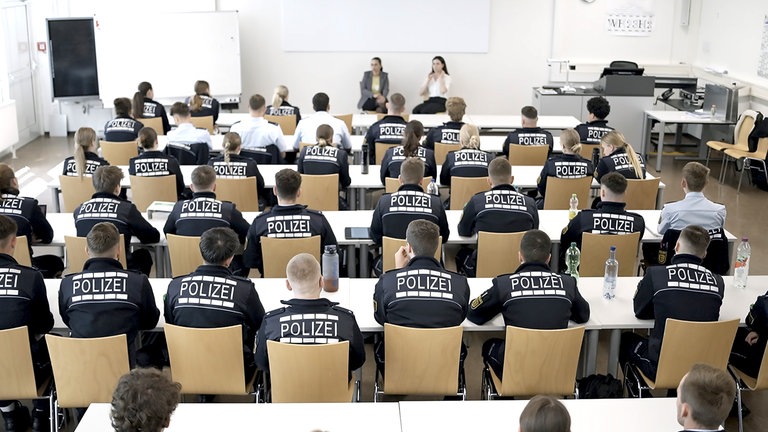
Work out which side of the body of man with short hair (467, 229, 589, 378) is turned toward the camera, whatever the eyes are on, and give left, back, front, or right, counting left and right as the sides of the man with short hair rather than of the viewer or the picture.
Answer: back

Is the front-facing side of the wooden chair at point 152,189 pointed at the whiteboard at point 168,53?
yes

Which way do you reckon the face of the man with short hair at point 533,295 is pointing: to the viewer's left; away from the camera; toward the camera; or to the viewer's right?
away from the camera

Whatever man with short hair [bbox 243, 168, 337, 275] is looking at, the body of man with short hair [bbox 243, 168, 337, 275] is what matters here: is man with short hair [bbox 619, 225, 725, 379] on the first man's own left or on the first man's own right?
on the first man's own right

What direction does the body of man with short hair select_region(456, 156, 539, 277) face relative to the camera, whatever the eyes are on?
away from the camera

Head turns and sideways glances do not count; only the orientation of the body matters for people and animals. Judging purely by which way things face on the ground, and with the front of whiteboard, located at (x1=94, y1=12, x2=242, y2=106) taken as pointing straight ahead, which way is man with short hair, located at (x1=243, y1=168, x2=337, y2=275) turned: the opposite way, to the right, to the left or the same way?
the opposite way

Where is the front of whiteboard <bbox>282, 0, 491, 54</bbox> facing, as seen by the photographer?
facing the viewer

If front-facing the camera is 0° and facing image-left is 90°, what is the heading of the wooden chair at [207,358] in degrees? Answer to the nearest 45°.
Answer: approximately 180°

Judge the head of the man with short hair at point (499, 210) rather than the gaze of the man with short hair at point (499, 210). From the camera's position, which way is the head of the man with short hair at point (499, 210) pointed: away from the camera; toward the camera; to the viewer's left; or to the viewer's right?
away from the camera

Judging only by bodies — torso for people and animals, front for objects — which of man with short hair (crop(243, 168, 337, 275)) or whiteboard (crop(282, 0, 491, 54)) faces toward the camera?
the whiteboard

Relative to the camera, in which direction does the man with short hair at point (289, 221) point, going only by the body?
away from the camera

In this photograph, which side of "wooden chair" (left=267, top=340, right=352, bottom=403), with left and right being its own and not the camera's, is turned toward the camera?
back

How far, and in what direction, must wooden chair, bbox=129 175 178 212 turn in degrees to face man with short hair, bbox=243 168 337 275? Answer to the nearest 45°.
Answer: approximately 135° to its right

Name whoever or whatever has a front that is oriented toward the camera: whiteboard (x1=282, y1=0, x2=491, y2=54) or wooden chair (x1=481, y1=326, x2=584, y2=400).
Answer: the whiteboard

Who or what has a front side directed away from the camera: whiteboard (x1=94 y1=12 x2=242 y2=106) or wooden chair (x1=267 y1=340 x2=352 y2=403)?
the wooden chair

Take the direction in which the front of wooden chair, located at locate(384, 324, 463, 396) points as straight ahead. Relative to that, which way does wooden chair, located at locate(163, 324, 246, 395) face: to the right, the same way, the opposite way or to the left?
the same way

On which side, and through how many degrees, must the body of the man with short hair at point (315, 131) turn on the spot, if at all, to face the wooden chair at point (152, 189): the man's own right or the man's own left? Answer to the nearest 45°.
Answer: approximately 135° to the man's own left

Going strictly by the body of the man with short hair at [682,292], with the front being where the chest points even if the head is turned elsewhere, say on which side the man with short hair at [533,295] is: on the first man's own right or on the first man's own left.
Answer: on the first man's own left

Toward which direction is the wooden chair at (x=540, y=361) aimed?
away from the camera

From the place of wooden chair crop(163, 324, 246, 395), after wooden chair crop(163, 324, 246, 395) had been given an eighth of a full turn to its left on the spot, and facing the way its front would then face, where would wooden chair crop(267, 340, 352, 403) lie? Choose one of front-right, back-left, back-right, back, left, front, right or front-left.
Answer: back

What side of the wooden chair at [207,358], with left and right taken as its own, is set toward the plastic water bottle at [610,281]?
right
